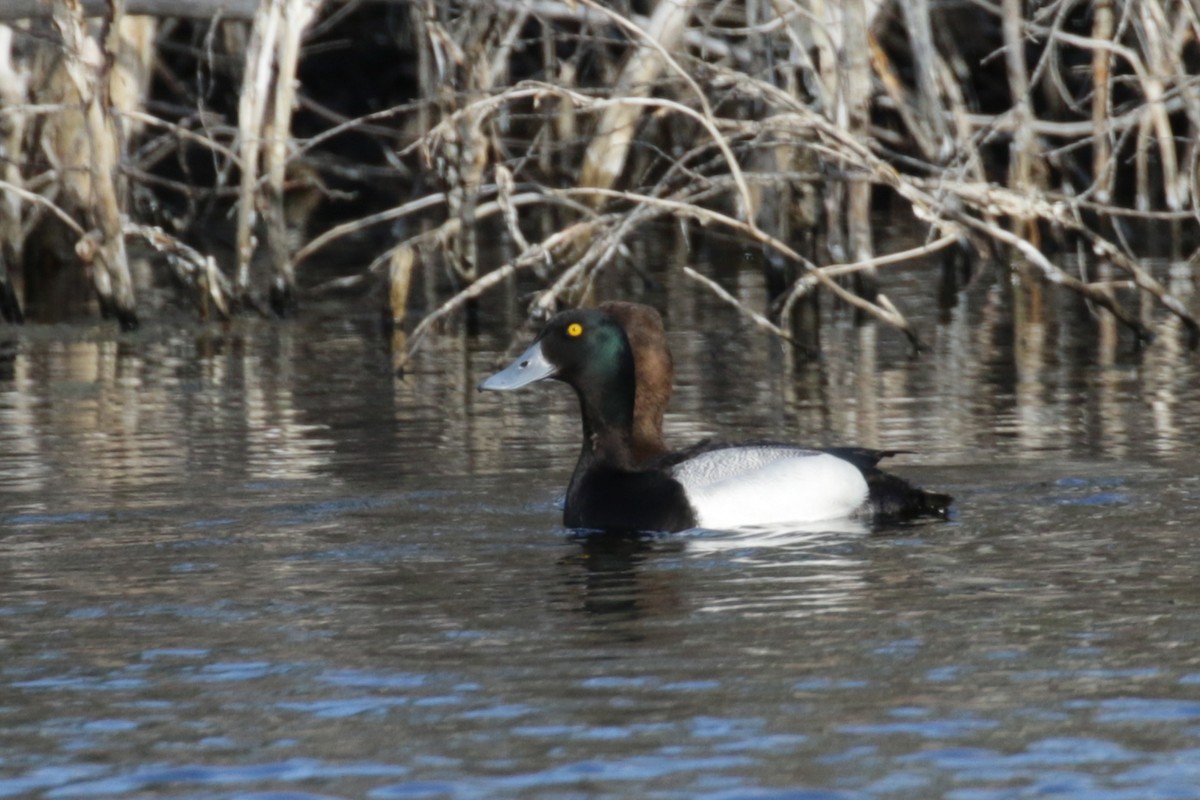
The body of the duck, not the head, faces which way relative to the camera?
to the viewer's left
